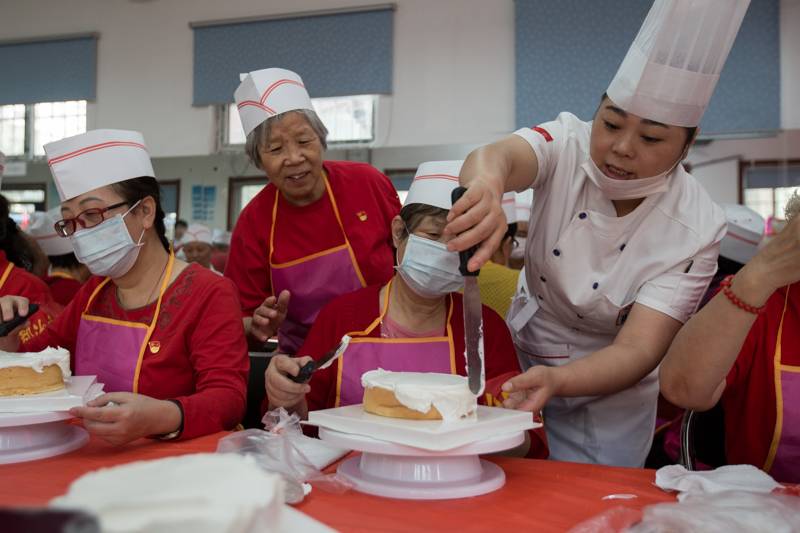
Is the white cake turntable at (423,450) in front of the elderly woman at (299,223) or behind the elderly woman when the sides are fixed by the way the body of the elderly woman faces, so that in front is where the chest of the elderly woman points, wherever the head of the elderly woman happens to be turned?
in front

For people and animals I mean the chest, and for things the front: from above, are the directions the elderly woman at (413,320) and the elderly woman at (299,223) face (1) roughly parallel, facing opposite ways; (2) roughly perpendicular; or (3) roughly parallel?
roughly parallel

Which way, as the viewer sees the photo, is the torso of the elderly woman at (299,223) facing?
toward the camera

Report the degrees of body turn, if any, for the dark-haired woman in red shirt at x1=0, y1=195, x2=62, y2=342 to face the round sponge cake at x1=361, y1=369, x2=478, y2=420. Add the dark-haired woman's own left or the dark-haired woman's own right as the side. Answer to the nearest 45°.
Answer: approximately 45° to the dark-haired woman's own left

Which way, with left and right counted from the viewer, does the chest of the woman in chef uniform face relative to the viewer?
facing the viewer and to the left of the viewer

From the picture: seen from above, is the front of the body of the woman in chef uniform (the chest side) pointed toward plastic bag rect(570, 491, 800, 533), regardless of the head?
no

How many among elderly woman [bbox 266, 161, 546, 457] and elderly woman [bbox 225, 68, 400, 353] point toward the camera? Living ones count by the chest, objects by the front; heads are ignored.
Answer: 2

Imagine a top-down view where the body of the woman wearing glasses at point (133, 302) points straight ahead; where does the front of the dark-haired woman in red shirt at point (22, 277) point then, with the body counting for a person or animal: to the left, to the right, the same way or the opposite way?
the same way

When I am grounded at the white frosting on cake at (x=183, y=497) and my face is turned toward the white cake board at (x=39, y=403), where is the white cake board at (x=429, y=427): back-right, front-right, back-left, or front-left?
front-right

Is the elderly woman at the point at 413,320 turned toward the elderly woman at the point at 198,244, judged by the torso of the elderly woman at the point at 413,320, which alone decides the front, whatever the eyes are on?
no

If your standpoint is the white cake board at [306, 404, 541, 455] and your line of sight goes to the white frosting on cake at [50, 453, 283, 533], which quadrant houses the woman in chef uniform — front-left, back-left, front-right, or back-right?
back-left

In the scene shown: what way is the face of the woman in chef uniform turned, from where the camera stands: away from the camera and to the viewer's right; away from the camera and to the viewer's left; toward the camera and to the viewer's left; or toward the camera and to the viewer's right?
toward the camera and to the viewer's left

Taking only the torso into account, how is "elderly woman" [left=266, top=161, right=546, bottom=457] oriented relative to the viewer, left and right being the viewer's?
facing the viewer

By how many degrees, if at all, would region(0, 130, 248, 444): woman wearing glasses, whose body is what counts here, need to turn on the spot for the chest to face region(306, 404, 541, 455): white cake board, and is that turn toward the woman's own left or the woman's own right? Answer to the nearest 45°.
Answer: approximately 90° to the woman's own left

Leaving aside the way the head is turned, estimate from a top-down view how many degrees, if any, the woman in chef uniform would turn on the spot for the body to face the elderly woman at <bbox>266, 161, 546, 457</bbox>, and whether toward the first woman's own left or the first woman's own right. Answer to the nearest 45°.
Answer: approximately 45° to the first woman's own right

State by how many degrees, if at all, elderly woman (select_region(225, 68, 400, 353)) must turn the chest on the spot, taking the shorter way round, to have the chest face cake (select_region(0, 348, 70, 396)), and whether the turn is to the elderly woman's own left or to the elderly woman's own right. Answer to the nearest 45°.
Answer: approximately 45° to the elderly woman's own right
